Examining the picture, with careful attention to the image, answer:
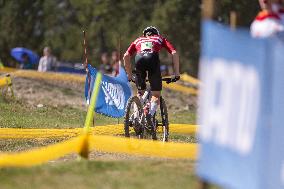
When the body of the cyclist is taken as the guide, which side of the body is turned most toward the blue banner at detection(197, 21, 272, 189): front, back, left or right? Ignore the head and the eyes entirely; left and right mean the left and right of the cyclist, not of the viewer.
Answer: back

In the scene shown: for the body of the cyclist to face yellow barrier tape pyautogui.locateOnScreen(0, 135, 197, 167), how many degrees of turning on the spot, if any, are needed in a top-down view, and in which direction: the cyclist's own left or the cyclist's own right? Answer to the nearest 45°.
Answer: approximately 180°

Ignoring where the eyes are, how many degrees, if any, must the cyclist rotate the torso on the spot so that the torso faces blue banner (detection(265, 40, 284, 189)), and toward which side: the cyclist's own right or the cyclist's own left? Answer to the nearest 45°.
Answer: approximately 180°

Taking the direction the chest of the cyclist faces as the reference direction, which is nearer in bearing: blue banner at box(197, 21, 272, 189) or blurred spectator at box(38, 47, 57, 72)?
the blurred spectator

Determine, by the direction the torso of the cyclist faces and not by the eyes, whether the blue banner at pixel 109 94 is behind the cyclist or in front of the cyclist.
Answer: in front

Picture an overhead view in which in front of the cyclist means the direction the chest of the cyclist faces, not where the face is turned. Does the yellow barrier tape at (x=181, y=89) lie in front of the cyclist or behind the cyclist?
in front

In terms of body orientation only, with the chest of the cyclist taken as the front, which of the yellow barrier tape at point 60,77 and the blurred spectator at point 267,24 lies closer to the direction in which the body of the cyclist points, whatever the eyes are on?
the yellow barrier tape

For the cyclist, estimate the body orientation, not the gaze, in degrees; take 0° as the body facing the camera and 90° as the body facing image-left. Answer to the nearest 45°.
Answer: approximately 180°

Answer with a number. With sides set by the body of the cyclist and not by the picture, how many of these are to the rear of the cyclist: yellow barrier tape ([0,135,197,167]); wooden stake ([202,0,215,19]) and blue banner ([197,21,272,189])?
3
